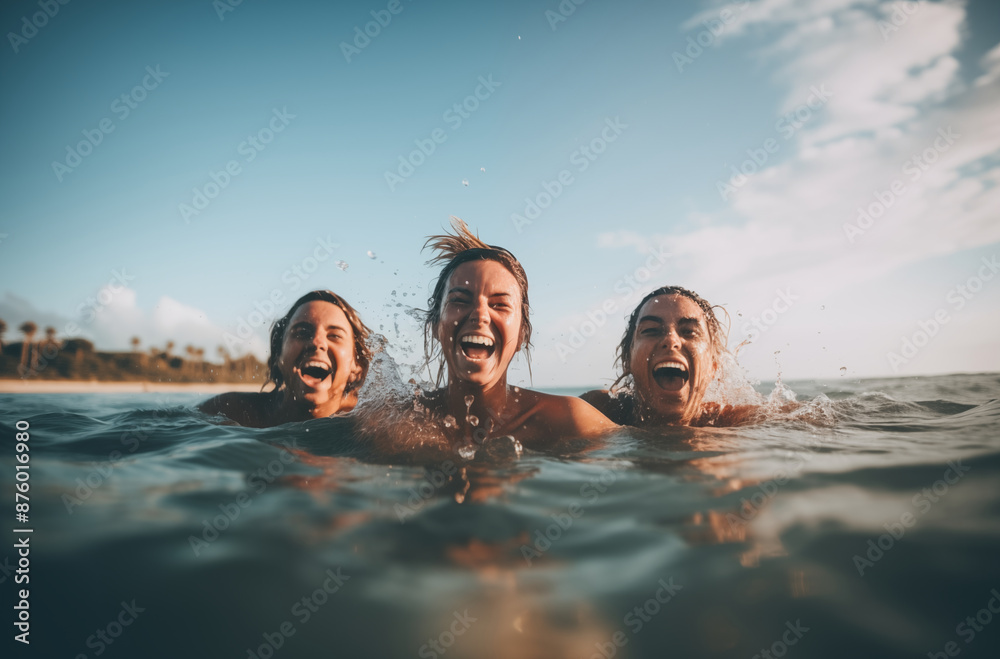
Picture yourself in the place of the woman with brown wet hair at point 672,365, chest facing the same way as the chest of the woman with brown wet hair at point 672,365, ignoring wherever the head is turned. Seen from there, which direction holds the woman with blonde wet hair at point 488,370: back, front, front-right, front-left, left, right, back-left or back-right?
front-right

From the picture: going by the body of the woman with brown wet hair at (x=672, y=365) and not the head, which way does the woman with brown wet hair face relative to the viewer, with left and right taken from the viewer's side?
facing the viewer

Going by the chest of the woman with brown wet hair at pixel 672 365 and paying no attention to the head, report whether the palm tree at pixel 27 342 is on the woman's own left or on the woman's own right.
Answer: on the woman's own right

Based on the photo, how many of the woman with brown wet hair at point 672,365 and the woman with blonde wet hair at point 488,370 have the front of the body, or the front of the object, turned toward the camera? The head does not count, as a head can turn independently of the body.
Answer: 2

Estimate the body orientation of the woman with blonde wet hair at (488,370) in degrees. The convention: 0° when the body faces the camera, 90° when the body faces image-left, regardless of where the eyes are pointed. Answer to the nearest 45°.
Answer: approximately 0°

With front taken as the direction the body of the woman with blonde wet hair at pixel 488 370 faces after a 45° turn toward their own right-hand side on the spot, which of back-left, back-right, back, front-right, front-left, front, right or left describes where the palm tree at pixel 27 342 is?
right

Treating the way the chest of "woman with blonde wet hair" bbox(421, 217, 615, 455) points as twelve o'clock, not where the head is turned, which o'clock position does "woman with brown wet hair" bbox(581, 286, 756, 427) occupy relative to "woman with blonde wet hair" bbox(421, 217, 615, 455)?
"woman with brown wet hair" bbox(581, 286, 756, 427) is roughly at 8 o'clock from "woman with blonde wet hair" bbox(421, 217, 615, 455).
